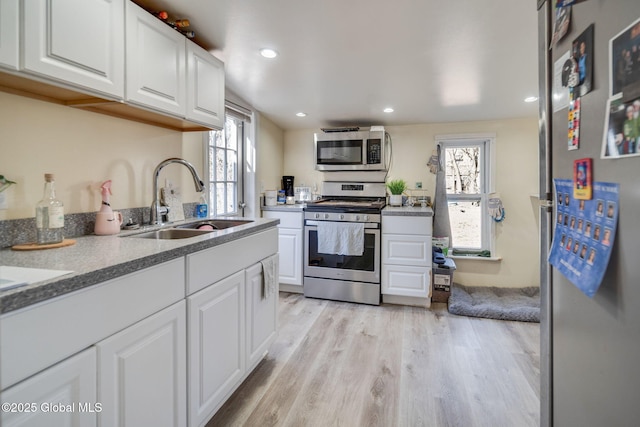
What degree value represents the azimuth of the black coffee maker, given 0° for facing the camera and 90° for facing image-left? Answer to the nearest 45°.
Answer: approximately 0°
